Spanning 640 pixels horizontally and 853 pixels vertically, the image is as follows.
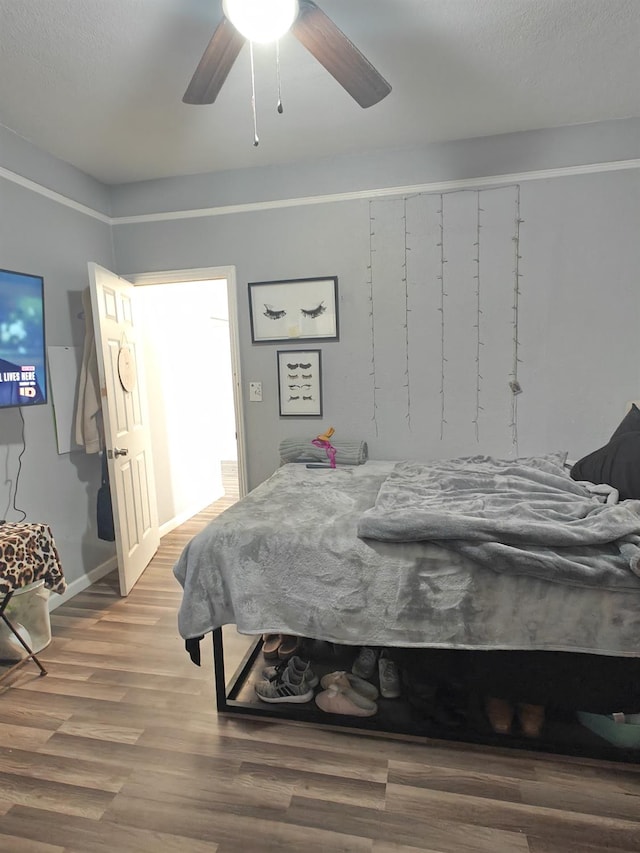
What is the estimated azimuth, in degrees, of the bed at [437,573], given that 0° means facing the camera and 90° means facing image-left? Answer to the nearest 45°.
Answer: approximately 90°

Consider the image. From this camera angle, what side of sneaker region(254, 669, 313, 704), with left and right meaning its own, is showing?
left

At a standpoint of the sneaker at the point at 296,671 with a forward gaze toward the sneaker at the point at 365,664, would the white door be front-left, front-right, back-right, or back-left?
back-left

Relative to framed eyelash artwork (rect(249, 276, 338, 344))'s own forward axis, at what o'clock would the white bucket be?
The white bucket is roughly at 2 o'clock from the framed eyelash artwork.

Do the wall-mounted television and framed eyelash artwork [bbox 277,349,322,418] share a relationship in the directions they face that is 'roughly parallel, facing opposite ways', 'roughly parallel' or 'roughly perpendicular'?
roughly perpendicular

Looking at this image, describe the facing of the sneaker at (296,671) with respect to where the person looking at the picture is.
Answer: facing to the left of the viewer

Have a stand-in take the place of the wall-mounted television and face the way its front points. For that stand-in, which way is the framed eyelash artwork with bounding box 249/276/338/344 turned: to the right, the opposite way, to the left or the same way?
to the right
